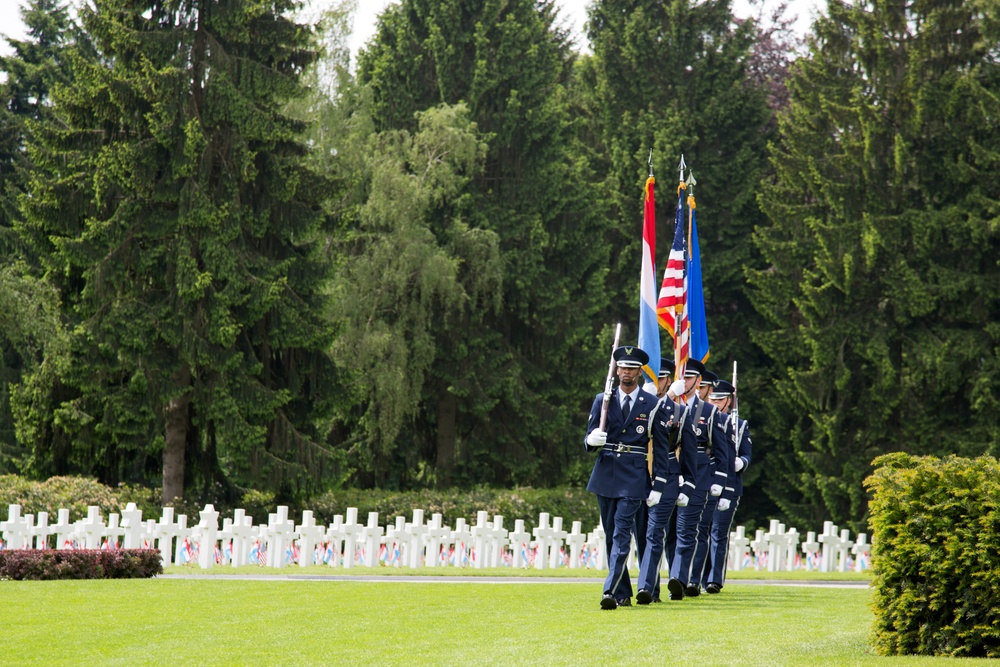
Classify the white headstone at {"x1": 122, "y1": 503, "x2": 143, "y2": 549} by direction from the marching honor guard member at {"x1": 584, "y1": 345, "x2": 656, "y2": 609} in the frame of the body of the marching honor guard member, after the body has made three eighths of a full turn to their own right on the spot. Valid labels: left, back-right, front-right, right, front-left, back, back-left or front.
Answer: front

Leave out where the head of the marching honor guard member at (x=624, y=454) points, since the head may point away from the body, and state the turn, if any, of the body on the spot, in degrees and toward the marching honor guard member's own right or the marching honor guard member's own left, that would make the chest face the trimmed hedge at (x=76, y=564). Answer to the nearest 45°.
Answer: approximately 135° to the marching honor guard member's own right

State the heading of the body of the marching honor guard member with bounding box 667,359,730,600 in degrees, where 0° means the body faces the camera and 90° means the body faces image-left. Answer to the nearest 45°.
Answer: approximately 45°

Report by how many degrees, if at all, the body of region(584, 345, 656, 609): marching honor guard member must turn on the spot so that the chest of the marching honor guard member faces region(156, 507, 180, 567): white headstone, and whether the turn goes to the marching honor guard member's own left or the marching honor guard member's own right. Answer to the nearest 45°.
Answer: approximately 135° to the marching honor guard member's own right

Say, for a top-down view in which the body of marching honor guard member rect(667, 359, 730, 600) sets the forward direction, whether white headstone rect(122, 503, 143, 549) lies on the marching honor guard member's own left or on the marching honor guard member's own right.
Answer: on the marching honor guard member's own right

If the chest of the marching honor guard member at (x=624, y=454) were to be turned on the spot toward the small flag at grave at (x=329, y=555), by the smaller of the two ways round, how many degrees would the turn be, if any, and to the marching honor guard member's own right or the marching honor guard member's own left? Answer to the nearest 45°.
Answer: approximately 135° to the marching honor guard member's own right

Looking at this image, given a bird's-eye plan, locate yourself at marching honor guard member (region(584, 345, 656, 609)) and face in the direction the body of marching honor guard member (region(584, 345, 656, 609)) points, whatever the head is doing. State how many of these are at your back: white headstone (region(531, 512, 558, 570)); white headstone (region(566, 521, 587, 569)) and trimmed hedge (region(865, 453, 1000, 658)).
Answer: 2

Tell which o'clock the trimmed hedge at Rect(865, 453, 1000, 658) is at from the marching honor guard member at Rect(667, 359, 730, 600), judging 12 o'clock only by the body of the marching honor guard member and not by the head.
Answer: The trimmed hedge is roughly at 10 o'clock from the marching honor guard member.

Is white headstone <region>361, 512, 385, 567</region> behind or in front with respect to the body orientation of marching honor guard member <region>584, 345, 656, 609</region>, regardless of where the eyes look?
behind

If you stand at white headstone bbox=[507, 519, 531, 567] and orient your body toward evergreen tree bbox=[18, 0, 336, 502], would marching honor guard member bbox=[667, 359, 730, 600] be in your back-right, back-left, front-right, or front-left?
back-left

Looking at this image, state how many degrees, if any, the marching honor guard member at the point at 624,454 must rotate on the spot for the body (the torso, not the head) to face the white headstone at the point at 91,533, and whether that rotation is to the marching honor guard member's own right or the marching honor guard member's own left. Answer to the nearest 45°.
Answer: approximately 135° to the marching honor guard member's own right

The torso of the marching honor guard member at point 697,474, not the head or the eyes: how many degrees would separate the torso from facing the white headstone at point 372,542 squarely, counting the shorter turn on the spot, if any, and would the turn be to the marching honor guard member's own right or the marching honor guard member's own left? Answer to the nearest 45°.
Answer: approximately 90° to the marching honor guard member's own right

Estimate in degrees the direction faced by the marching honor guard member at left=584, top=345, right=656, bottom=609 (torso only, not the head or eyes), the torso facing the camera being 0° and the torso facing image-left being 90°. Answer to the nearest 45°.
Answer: approximately 0°
